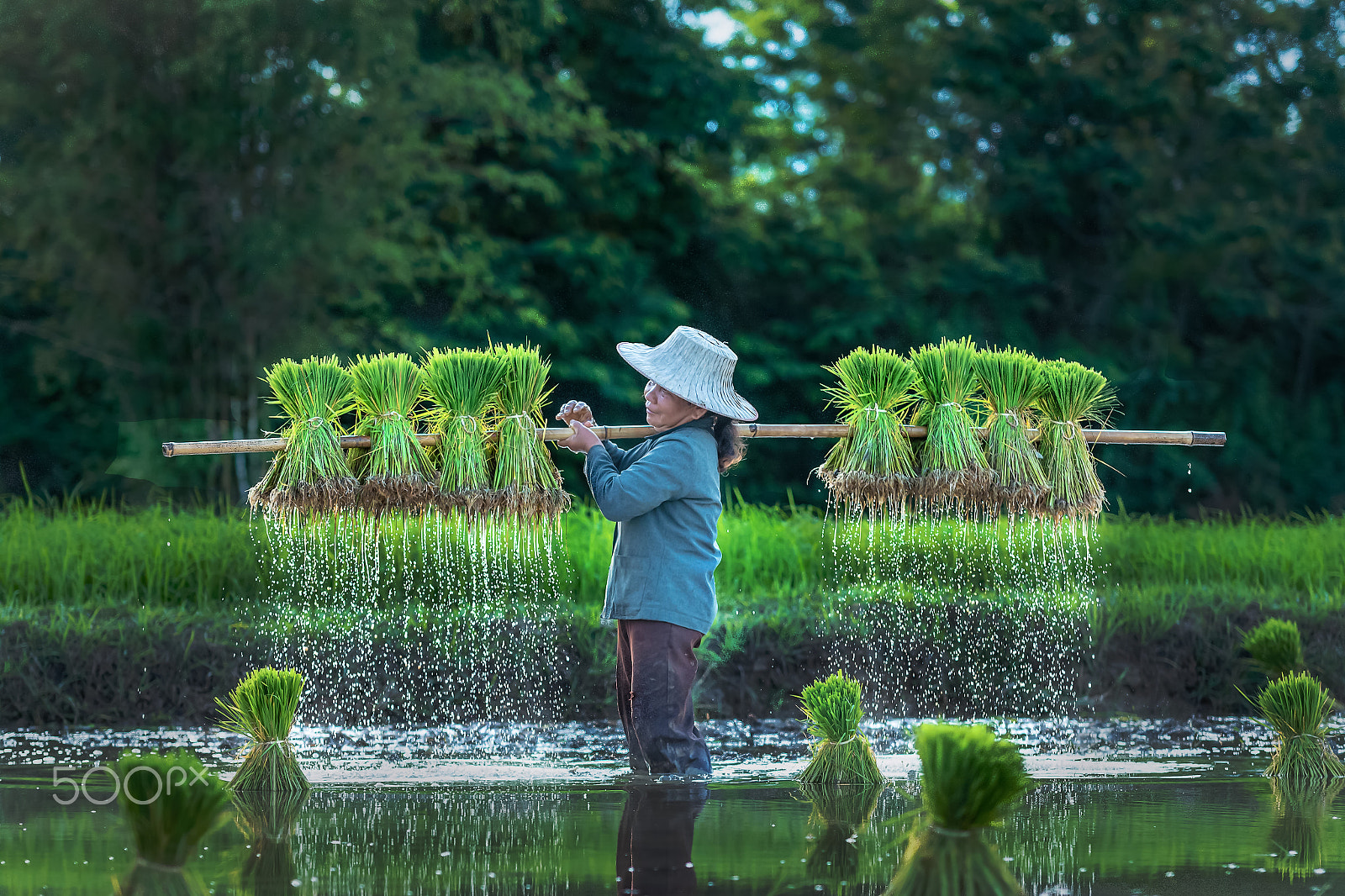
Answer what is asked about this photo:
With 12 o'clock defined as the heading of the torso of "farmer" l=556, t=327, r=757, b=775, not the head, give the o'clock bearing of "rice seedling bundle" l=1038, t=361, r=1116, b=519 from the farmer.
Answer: The rice seedling bundle is roughly at 5 o'clock from the farmer.

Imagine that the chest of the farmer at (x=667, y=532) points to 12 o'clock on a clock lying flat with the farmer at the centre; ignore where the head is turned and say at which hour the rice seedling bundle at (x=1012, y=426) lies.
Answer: The rice seedling bundle is roughly at 5 o'clock from the farmer.

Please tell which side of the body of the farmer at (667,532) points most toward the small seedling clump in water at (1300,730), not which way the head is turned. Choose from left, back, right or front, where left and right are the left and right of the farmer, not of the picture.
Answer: back

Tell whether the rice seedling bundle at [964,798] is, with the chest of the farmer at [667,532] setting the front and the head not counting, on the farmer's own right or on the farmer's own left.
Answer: on the farmer's own left

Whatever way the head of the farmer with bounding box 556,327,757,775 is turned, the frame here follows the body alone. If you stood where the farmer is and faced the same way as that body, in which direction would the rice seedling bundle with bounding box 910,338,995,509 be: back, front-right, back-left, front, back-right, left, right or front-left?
back-right

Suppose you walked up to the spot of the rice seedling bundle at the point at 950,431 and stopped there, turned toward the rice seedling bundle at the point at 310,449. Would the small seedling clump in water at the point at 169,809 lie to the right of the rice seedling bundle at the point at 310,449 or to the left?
left

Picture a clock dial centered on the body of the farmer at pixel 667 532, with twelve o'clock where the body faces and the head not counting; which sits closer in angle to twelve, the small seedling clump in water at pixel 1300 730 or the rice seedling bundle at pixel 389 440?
the rice seedling bundle

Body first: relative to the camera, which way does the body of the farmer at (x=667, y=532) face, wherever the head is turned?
to the viewer's left

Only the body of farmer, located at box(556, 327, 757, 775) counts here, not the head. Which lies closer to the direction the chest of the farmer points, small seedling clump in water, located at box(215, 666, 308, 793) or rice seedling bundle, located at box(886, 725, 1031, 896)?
the small seedling clump in water

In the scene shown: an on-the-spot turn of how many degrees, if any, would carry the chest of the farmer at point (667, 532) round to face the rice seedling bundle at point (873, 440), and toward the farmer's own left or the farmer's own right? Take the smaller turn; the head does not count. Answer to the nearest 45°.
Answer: approximately 135° to the farmer's own right
